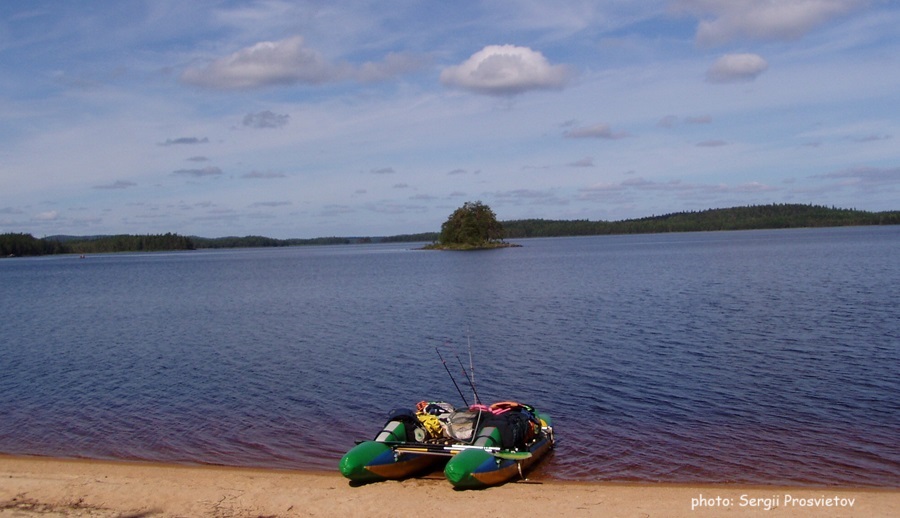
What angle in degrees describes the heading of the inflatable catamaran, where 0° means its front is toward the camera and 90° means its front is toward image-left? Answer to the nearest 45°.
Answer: approximately 45°
